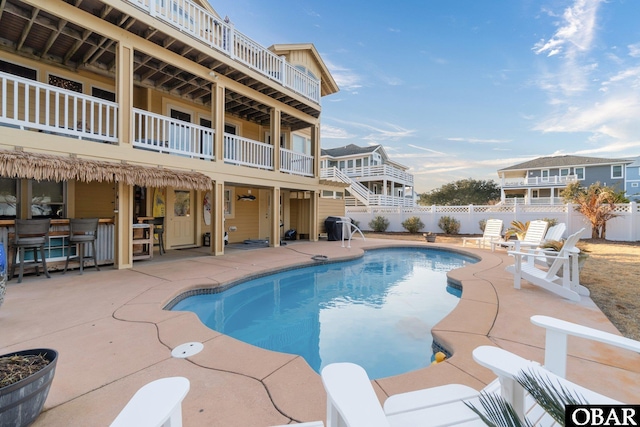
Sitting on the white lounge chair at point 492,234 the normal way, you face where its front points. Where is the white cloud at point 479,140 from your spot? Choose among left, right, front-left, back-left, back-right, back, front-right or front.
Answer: back-right

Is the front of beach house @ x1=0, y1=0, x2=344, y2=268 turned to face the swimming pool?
yes

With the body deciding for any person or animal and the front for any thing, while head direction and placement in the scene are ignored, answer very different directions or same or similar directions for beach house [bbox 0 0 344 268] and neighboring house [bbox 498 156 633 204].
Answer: very different directions

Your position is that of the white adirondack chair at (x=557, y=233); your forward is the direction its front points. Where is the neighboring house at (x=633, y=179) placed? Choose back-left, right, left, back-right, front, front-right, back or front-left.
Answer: back-right

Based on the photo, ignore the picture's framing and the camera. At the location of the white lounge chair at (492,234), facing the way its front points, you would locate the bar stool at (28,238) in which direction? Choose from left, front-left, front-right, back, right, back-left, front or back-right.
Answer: front

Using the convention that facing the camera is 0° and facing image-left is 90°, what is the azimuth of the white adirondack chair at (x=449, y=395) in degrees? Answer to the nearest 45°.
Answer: approximately 135°

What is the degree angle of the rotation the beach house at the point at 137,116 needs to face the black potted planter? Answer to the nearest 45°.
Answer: approximately 45° to its right

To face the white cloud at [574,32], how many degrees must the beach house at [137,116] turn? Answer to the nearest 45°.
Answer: approximately 45° to its left

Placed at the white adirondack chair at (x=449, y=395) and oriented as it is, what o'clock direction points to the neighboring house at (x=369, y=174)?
The neighboring house is roughly at 1 o'clock from the white adirondack chair.

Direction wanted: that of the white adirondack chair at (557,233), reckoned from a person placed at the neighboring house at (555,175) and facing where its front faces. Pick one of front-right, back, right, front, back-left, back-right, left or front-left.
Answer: front-left

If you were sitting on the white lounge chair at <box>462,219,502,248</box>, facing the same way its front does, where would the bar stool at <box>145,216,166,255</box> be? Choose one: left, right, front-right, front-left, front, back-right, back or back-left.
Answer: front

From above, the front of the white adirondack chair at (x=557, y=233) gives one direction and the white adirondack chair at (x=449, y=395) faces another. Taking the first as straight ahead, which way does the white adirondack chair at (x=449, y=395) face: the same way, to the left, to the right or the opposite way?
to the right

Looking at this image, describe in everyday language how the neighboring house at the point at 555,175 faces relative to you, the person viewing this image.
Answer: facing the viewer and to the left of the viewer

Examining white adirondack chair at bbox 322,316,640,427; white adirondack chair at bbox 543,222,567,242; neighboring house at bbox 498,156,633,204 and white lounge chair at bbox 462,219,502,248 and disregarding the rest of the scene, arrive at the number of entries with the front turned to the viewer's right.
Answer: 0

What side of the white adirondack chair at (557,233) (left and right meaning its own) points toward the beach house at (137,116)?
front

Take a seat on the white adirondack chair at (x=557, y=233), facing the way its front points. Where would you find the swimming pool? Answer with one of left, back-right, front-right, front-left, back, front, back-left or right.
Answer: front

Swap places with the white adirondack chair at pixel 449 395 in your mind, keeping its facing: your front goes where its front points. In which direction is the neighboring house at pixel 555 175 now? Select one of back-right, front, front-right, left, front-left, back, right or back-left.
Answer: front-right

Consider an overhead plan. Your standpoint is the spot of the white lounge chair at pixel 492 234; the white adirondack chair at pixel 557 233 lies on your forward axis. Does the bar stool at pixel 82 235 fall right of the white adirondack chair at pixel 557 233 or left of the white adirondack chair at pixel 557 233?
right

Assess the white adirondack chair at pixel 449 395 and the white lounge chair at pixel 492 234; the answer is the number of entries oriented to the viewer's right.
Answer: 0
